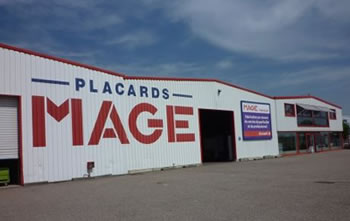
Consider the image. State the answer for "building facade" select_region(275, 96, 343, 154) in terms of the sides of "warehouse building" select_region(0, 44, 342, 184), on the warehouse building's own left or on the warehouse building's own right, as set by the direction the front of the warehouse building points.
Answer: on the warehouse building's own left

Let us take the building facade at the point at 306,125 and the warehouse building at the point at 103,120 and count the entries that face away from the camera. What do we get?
0
